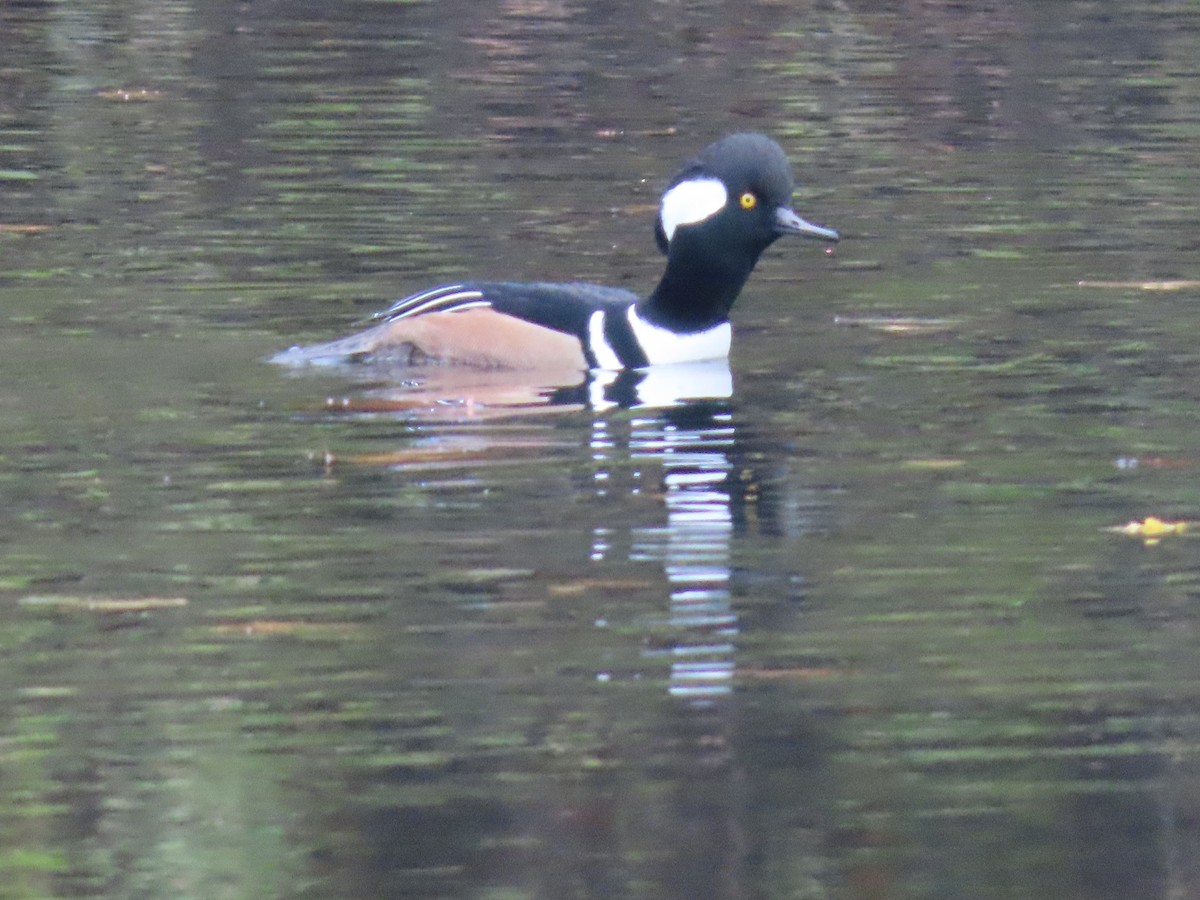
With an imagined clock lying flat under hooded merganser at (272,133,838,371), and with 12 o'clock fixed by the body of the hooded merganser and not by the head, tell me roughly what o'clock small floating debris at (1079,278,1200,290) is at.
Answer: The small floating debris is roughly at 11 o'clock from the hooded merganser.

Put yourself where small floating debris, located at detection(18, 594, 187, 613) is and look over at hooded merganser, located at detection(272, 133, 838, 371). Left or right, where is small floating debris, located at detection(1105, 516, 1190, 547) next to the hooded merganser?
right

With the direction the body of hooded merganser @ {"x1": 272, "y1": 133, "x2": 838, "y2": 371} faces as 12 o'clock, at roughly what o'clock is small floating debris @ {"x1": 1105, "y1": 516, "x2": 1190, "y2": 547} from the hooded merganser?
The small floating debris is roughly at 2 o'clock from the hooded merganser.

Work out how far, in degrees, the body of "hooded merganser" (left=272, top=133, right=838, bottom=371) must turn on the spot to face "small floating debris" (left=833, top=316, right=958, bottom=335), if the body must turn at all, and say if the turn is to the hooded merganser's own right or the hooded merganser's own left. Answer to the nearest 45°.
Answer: approximately 45° to the hooded merganser's own left

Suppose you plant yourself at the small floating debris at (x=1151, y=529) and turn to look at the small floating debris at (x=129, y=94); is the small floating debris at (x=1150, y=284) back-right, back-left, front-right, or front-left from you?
front-right

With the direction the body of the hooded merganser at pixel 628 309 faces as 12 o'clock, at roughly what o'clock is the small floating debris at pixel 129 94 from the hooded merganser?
The small floating debris is roughly at 8 o'clock from the hooded merganser.

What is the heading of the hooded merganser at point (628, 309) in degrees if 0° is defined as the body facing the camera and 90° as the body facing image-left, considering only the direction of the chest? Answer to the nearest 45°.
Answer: approximately 270°

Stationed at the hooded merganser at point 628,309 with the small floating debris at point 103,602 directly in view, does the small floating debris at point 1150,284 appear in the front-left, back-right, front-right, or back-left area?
back-left

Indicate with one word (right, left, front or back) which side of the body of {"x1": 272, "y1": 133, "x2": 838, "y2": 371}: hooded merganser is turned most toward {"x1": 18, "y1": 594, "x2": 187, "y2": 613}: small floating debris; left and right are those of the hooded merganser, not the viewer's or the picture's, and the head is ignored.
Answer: right
